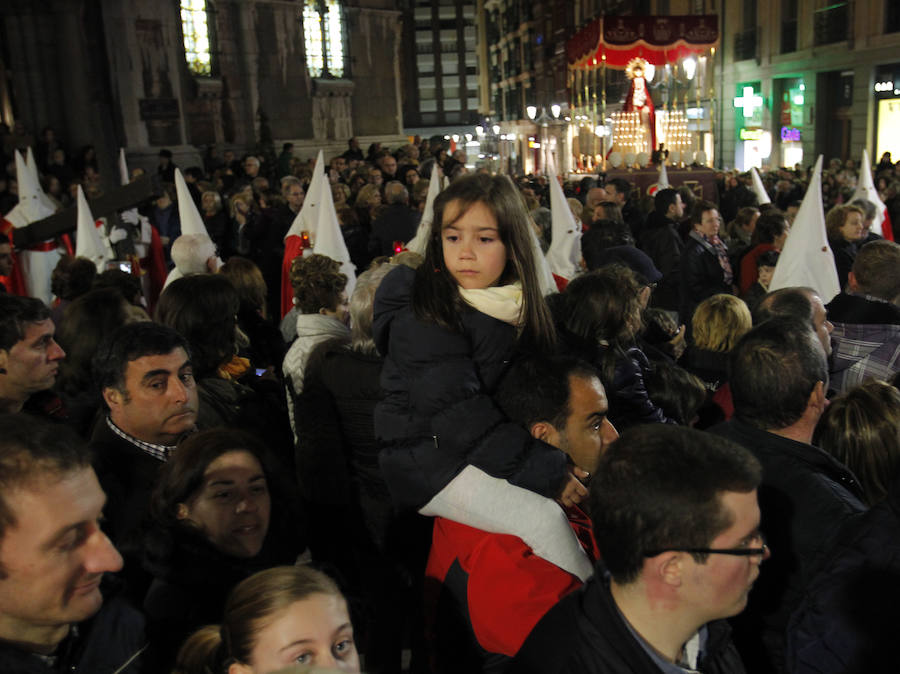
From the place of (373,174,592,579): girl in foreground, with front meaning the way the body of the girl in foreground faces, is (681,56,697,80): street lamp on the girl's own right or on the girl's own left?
on the girl's own left

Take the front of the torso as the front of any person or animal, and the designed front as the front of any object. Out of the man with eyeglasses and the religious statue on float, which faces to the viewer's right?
the man with eyeglasses

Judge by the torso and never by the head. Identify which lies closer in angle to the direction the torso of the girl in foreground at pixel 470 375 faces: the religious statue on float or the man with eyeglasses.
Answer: the man with eyeglasses

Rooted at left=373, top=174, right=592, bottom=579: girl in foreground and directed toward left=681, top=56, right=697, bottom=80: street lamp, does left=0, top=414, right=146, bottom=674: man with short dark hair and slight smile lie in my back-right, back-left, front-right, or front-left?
back-left

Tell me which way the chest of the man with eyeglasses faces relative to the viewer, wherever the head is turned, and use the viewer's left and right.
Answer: facing to the right of the viewer

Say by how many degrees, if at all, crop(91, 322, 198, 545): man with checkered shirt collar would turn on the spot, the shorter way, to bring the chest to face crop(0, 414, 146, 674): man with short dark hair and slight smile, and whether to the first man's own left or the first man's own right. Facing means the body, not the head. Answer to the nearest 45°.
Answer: approximately 45° to the first man's own right
